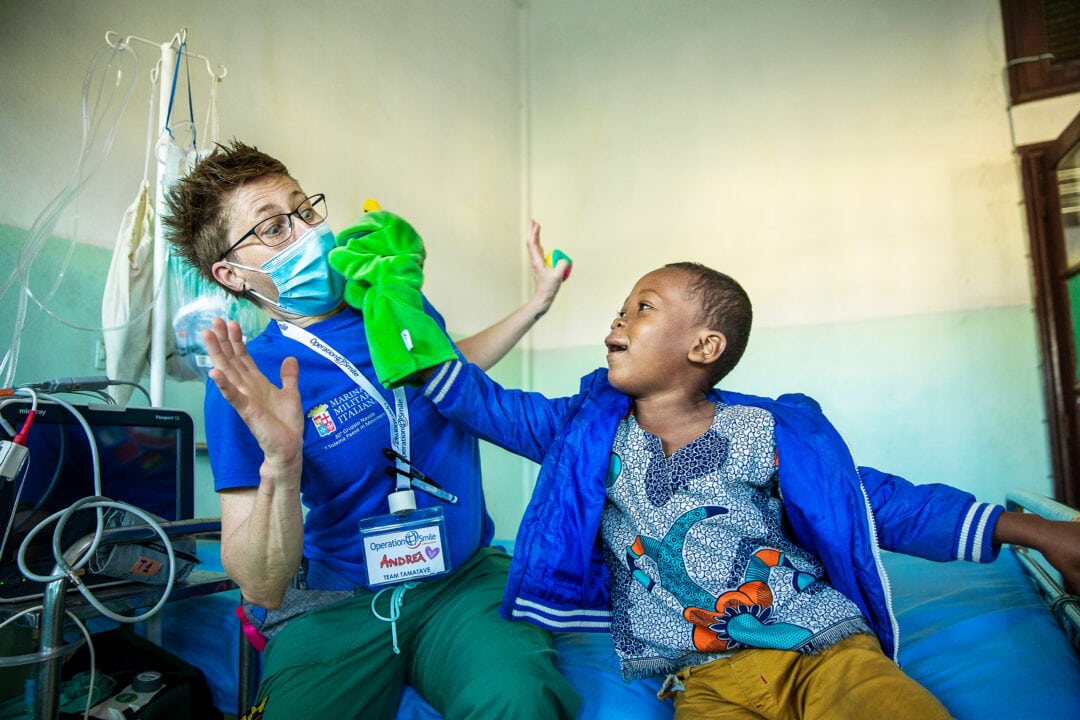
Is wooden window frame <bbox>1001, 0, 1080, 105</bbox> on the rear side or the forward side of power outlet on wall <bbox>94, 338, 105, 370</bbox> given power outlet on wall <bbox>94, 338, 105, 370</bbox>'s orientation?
on the forward side

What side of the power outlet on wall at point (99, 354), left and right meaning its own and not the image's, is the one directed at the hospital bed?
front

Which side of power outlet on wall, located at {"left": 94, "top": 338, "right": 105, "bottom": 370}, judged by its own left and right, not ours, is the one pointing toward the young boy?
front

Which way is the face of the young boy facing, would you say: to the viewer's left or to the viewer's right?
to the viewer's left
